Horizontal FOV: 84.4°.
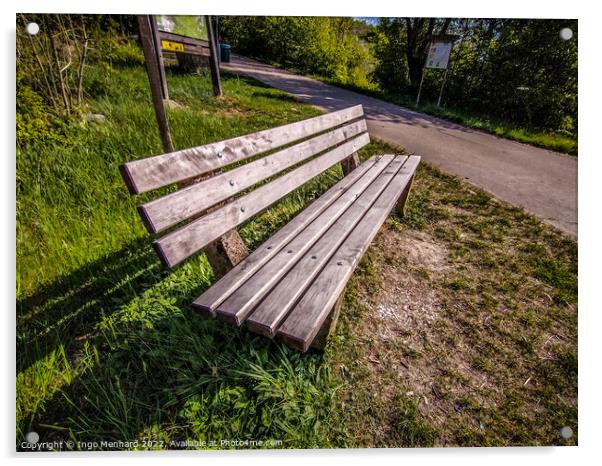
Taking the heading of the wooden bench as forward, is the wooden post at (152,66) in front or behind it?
behind

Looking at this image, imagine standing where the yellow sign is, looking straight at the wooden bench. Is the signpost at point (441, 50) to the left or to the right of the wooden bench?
left

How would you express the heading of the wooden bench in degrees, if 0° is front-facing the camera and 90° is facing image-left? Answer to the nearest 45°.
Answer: approximately 315°

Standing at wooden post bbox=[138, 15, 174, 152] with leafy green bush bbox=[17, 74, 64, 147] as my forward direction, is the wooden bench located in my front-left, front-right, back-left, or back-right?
back-left

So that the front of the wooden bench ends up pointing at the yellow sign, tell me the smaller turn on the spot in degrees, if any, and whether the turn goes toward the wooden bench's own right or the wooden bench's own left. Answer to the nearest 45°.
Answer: approximately 135° to the wooden bench's own left

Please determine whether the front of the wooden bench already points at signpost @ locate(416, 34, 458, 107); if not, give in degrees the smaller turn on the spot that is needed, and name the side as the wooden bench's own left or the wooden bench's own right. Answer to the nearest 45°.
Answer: approximately 90° to the wooden bench's own left

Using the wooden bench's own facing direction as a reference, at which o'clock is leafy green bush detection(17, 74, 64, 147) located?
The leafy green bush is roughly at 6 o'clock from the wooden bench.
